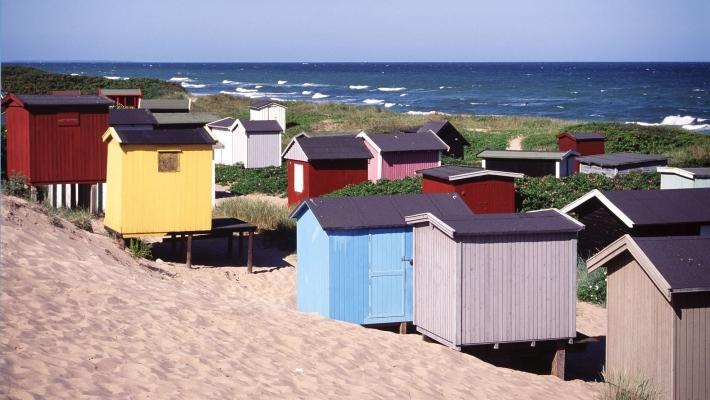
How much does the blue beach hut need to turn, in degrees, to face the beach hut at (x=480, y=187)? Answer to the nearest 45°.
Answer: approximately 180°

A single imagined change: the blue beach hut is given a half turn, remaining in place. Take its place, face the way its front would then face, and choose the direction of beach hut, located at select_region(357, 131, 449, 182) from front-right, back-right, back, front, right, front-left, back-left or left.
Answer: front

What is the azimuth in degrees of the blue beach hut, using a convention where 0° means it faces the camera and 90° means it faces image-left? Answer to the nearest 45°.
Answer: approximately 0°

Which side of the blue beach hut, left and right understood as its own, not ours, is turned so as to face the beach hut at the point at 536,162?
back

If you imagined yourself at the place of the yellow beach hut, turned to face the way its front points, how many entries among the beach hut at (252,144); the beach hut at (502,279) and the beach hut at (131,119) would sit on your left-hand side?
2

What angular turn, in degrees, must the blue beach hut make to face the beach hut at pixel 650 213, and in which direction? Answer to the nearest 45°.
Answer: approximately 135° to its left

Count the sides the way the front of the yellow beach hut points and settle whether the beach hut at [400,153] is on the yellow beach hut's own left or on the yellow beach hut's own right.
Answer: on the yellow beach hut's own left

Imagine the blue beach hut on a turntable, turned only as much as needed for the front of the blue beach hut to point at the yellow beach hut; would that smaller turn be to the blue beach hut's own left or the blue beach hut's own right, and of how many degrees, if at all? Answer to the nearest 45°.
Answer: approximately 135° to the blue beach hut's own right
